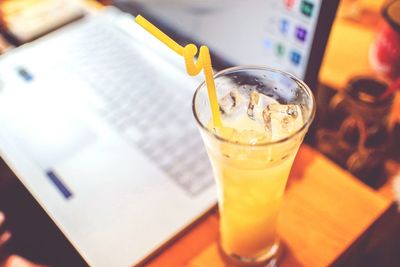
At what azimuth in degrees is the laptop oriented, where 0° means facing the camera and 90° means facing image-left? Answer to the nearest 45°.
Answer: approximately 45°

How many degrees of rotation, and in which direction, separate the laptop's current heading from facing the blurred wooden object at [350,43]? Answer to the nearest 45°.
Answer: approximately 180°
